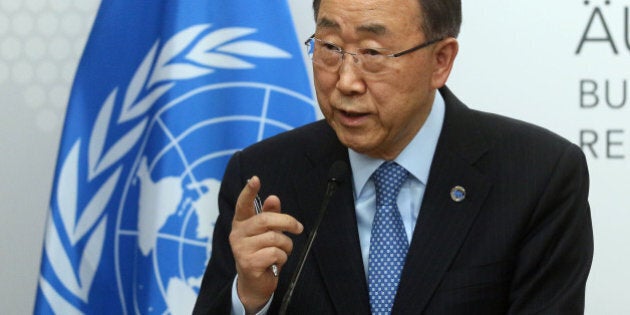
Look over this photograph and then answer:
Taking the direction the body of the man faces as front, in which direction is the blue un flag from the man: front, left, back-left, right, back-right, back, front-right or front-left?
right

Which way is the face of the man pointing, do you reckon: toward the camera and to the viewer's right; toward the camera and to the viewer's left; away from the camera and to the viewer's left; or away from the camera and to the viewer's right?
toward the camera and to the viewer's left

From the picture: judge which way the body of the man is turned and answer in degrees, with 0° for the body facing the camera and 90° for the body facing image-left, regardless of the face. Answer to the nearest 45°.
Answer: approximately 45°
